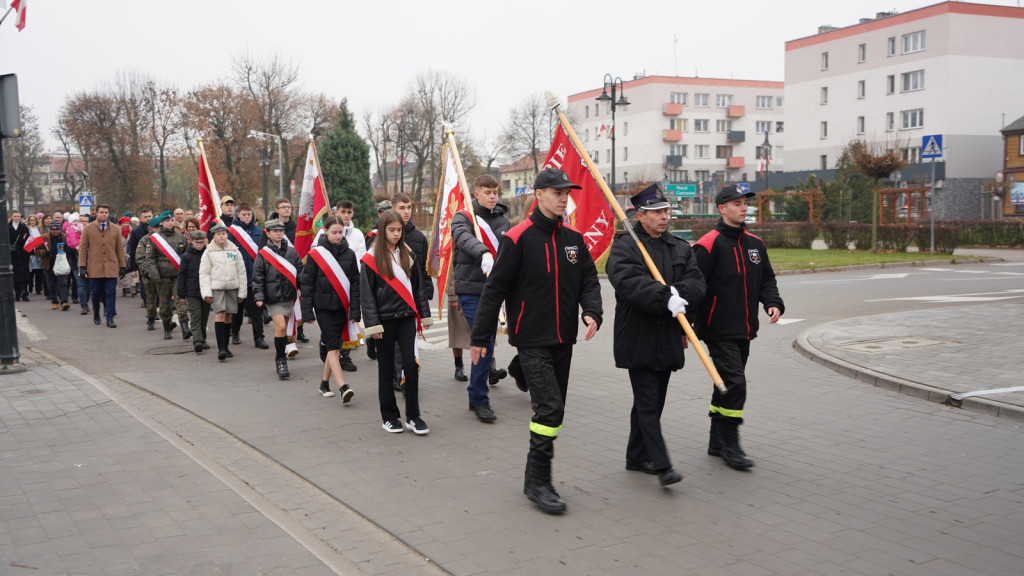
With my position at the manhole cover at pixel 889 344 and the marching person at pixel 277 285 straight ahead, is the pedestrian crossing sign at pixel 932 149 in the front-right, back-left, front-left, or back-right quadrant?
back-right

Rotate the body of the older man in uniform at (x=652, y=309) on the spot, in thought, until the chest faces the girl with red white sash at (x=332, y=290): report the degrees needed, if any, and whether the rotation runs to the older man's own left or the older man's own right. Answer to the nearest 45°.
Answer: approximately 180°

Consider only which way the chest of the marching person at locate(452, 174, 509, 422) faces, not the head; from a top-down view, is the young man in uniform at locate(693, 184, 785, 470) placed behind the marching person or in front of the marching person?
in front

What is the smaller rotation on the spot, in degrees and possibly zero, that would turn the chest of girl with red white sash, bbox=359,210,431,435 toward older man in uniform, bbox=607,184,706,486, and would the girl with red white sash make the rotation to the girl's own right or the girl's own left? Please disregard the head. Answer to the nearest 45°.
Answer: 0° — they already face them

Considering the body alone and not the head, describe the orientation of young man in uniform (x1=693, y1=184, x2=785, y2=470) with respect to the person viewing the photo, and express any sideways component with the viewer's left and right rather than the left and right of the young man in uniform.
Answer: facing the viewer and to the right of the viewer

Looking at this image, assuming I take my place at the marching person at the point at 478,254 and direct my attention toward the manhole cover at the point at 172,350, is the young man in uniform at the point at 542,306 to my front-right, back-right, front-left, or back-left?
back-left

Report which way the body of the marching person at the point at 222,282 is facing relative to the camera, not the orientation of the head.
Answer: toward the camera

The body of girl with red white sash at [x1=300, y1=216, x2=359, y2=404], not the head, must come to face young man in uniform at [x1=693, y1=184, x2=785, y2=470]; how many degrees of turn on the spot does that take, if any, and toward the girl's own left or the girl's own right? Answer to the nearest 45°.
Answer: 0° — they already face them

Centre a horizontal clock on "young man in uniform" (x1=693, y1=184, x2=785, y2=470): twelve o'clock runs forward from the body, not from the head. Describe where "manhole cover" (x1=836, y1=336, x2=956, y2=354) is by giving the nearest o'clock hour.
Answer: The manhole cover is roughly at 8 o'clock from the young man in uniform.

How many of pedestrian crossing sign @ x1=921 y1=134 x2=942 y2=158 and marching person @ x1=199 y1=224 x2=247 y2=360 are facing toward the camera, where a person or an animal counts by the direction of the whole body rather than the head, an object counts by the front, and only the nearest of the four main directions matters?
2

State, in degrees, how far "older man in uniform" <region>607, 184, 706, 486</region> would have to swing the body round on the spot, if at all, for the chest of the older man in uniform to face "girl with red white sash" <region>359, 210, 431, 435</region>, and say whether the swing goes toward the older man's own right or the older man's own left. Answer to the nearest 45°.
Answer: approximately 180°
